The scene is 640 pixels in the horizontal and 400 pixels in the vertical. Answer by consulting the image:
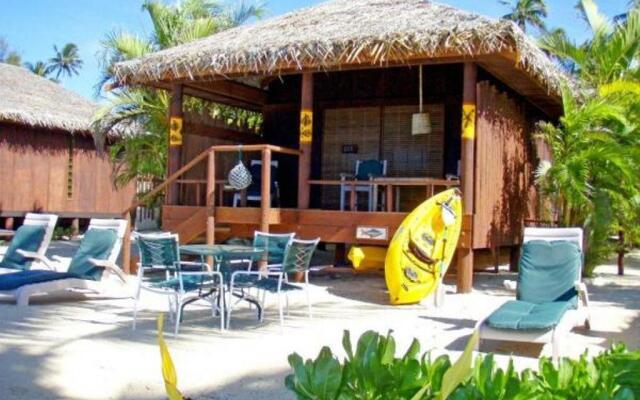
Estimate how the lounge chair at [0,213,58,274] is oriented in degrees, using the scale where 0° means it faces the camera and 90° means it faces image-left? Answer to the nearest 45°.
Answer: approximately 45°

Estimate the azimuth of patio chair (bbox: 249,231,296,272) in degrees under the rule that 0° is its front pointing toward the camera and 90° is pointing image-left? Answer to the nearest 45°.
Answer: approximately 0°

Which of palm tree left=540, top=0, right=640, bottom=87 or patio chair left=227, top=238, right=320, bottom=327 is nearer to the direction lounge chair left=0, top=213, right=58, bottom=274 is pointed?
the patio chair

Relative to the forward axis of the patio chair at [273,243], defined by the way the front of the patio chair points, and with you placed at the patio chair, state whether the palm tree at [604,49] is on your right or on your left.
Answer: on your left

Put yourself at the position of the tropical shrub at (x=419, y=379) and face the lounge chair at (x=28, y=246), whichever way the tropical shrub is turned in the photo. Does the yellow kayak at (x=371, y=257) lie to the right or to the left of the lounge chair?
right

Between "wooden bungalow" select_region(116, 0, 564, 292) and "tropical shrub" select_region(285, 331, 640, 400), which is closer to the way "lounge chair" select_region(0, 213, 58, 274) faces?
the tropical shrub

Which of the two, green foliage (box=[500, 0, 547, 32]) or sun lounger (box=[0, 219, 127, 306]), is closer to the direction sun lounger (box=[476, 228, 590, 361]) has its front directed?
the sun lounger

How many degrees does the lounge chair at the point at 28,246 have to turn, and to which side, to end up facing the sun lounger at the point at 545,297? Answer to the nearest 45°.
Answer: approximately 90° to its left
